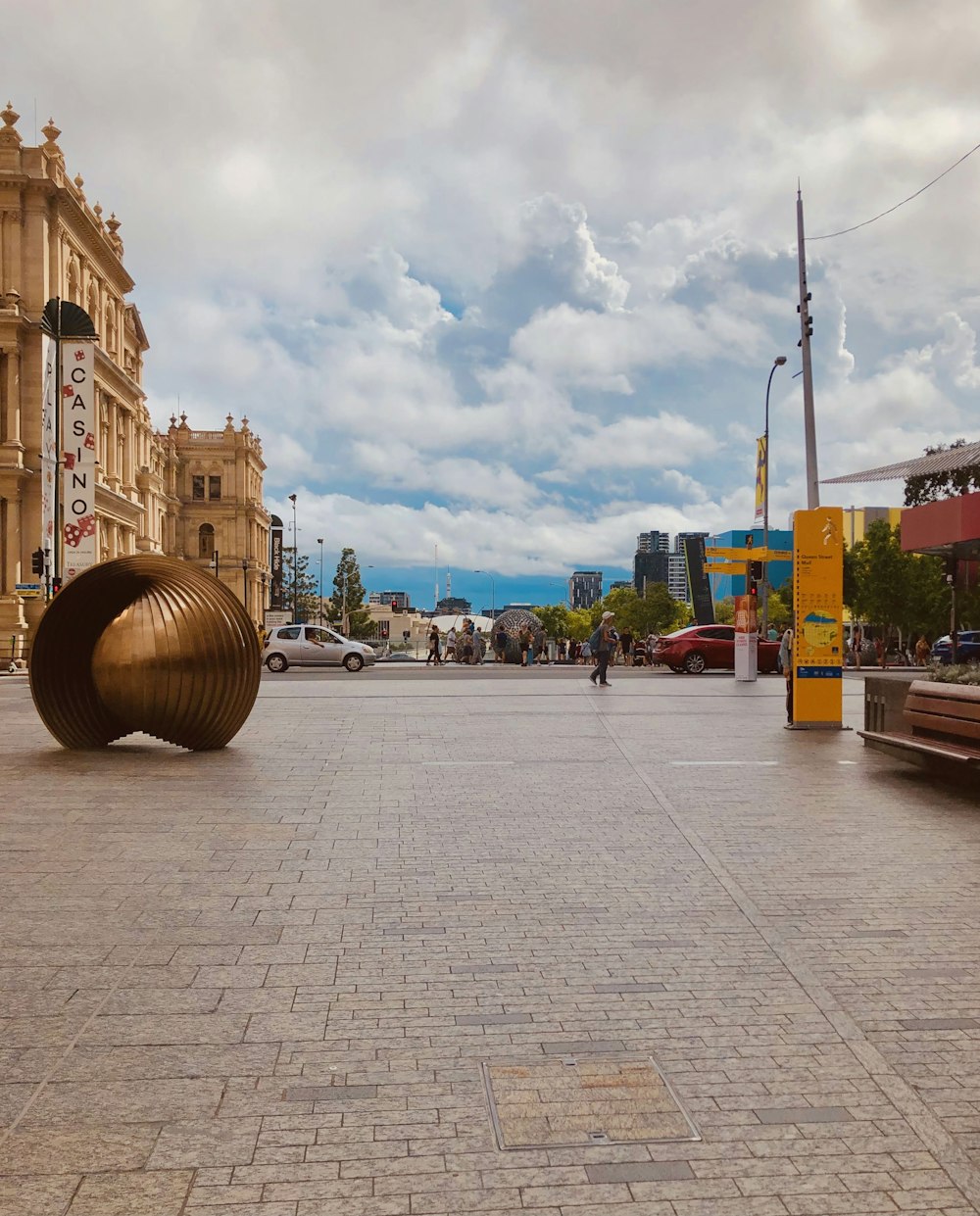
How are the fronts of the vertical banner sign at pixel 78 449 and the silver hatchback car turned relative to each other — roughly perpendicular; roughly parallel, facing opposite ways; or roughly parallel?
roughly perpendicular

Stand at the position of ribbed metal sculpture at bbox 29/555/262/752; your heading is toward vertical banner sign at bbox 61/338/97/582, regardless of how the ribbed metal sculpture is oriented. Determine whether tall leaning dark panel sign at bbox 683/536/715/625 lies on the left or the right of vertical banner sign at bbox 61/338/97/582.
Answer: right

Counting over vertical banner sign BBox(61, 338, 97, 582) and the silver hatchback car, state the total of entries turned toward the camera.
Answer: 1

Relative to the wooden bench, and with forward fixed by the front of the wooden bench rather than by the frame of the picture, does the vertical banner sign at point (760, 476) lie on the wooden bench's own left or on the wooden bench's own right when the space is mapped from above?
on the wooden bench's own right

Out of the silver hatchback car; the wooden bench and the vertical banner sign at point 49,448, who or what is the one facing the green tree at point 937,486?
the silver hatchback car

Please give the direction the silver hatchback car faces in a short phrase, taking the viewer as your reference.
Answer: facing to the right of the viewer

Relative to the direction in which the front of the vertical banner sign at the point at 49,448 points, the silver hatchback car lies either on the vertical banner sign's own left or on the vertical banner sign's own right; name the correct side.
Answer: on the vertical banner sign's own left

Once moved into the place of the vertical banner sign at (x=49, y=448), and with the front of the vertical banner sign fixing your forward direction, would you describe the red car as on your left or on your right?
on your left

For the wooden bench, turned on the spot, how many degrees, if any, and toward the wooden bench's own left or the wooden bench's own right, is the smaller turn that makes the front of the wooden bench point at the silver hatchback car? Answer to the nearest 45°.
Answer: approximately 90° to the wooden bench's own right

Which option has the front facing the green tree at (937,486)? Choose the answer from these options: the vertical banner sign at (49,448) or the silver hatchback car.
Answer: the silver hatchback car
